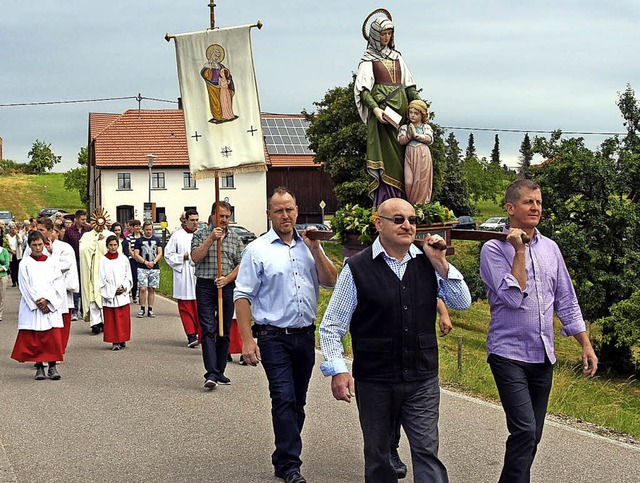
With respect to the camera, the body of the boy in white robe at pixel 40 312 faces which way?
toward the camera

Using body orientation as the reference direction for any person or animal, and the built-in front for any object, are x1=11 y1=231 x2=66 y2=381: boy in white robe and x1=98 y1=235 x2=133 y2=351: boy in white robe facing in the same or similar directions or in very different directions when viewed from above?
same or similar directions

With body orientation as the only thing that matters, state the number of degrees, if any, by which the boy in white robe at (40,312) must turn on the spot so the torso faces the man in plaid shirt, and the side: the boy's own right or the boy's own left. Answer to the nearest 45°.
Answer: approximately 45° to the boy's own left

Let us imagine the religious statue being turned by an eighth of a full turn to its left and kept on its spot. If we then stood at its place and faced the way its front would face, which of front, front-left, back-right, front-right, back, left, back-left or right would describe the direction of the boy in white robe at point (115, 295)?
back-left

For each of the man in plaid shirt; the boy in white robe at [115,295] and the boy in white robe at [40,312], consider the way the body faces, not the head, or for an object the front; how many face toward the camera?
3

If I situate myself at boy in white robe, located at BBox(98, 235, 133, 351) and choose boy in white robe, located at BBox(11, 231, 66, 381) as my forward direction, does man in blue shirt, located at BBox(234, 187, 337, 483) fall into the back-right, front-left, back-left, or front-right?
front-left

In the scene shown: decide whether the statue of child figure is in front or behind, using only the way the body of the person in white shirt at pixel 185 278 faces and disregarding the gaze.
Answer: in front

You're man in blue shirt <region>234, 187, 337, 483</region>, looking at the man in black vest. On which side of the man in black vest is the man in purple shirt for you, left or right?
left

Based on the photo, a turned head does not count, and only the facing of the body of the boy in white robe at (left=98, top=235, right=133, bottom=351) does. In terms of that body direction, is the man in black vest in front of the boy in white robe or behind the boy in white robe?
in front

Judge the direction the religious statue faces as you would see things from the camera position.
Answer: facing the viewer and to the right of the viewer

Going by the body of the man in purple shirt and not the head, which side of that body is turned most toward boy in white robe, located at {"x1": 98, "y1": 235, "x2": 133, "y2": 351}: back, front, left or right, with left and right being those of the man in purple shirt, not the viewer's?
back

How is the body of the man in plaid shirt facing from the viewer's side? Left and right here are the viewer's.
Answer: facing the viewer

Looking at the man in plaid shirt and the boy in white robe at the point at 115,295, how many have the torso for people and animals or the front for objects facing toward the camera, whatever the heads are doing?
2
